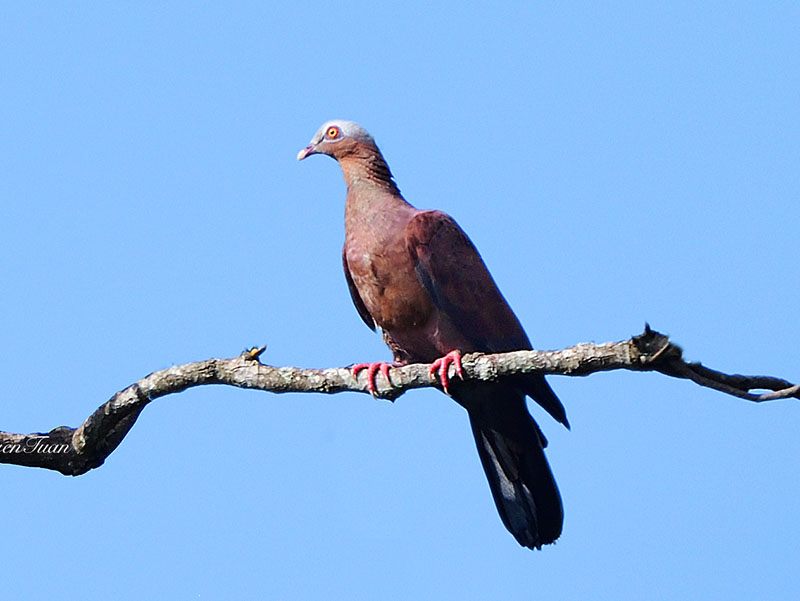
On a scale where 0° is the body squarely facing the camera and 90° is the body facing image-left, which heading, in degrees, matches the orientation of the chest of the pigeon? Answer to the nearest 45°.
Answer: approximately 45°
